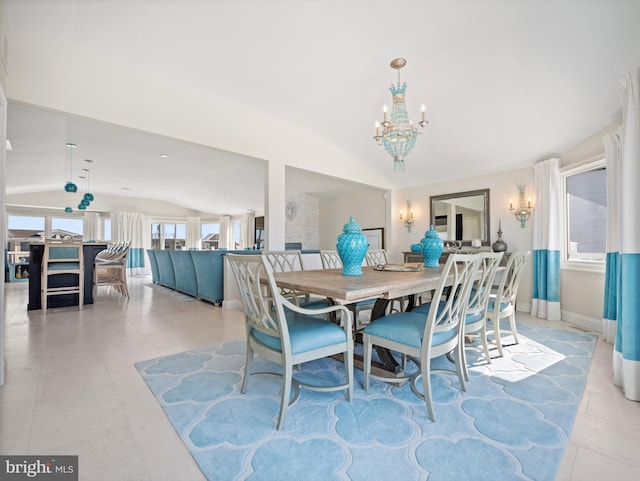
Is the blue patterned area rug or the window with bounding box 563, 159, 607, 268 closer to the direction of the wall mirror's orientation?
the blue patterned area rug

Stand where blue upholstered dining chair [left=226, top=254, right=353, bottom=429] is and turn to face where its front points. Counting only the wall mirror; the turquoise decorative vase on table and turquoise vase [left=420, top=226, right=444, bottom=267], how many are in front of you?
3

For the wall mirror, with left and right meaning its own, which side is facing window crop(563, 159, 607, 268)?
left

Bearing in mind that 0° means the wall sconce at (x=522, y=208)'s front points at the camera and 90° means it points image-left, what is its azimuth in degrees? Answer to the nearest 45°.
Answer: approximately 45°

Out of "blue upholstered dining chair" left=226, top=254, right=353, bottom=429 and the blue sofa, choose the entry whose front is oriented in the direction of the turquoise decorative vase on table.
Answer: the blue upholstered dining chair
